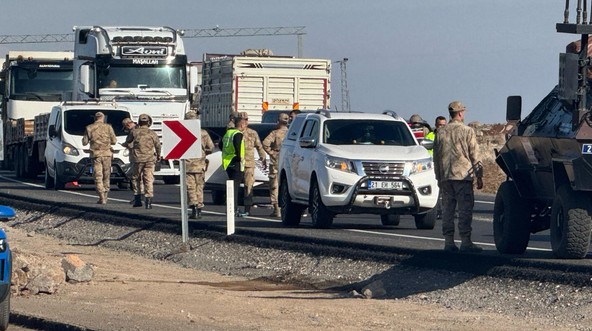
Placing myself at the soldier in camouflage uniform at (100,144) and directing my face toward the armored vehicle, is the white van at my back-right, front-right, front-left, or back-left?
back-left

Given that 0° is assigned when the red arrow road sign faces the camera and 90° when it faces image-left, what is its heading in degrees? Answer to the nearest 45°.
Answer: approximately 0°
